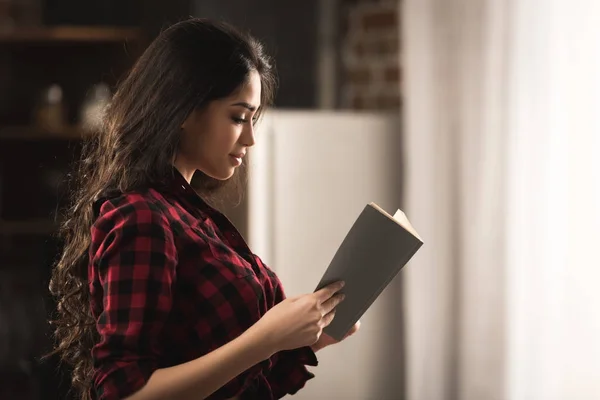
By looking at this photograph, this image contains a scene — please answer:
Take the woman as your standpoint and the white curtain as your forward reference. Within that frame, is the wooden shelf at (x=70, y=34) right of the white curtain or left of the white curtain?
left

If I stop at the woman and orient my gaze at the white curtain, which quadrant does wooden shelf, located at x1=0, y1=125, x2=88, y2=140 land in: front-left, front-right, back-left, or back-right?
front-left

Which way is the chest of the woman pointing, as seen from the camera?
to the viewer's right

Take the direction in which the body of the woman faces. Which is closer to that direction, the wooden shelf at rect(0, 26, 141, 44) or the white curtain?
the white curtain

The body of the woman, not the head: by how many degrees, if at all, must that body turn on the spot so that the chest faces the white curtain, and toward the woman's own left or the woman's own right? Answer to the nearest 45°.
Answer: approximately 45° to the woman's own left

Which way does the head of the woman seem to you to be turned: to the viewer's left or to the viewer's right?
to the viewer's right

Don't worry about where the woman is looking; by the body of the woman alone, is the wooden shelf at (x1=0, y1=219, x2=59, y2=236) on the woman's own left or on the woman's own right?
on the woman's own left

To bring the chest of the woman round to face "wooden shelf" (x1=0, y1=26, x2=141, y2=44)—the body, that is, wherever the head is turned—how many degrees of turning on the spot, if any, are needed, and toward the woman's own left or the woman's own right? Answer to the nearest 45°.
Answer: approximately 90° to the woman's own left

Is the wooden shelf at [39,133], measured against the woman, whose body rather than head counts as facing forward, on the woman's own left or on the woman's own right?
on the woman's own left
